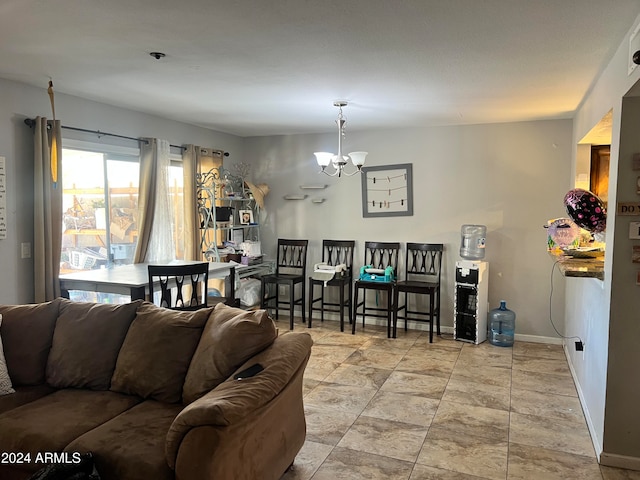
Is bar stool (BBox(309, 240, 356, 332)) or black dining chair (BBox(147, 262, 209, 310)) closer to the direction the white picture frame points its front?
the black dining chair

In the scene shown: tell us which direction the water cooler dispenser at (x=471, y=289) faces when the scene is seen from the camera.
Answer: facing the viewer and to the left of the viewer

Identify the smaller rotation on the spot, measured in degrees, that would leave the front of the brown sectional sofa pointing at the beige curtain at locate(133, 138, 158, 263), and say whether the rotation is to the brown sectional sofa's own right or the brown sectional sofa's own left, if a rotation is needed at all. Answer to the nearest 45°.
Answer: approximately 135° to the brown sectional sofa's own right

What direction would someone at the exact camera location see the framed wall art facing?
facing the viewer

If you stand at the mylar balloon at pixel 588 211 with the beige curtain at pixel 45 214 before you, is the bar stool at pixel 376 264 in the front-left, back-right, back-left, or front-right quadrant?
front-right

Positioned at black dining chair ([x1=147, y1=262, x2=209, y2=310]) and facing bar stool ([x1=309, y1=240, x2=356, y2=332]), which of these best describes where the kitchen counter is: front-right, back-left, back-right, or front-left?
front-right

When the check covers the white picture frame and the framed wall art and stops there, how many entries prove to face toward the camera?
2

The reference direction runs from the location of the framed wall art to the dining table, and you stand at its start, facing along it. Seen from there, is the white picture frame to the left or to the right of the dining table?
right

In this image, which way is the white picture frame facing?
toward the camera

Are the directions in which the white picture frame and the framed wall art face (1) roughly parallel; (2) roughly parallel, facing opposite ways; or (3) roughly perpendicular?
roughly parallel

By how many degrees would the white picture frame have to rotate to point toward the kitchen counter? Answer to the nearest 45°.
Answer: approximately 45° to its left
